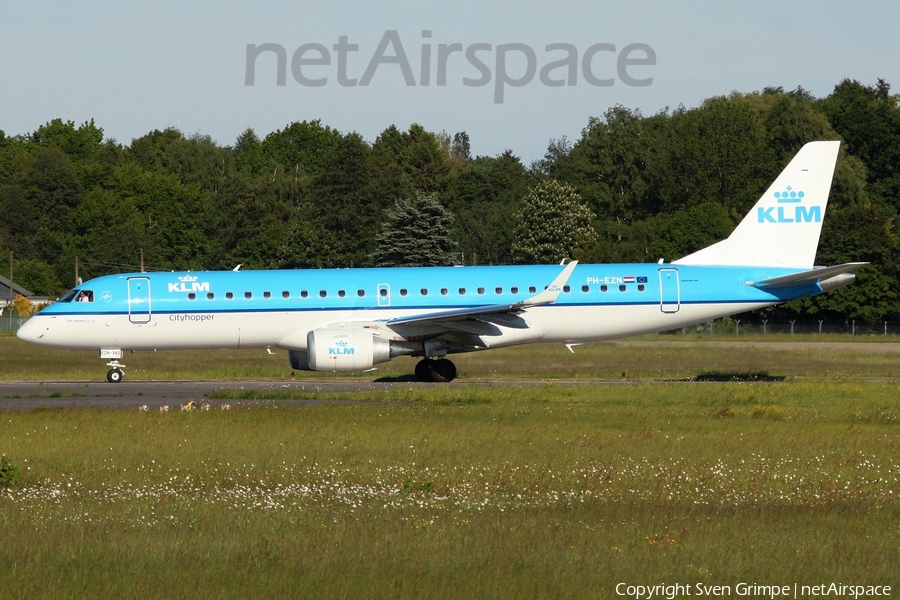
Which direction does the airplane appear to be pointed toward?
to the viewer's left
